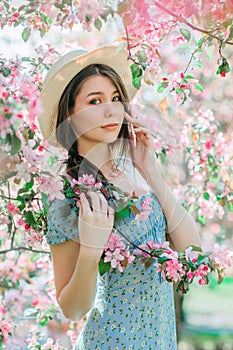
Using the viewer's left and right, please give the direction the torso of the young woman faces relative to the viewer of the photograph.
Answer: facing the viewer and to the right of the viewer
